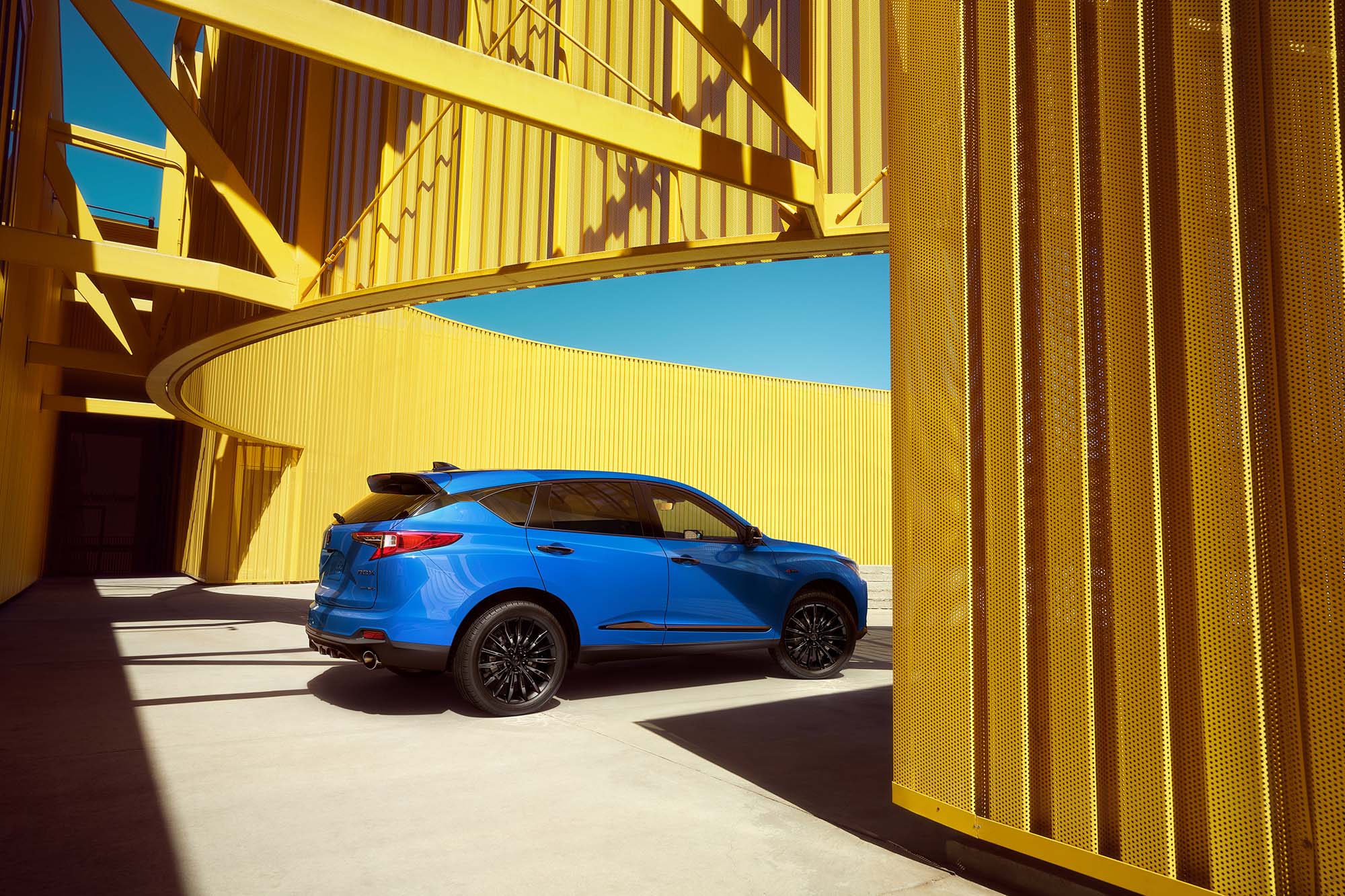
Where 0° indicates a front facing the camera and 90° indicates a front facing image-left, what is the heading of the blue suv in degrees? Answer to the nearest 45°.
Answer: approximately 225°

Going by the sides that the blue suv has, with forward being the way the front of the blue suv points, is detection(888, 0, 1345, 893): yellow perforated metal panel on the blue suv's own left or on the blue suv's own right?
on the blue suv's own right
